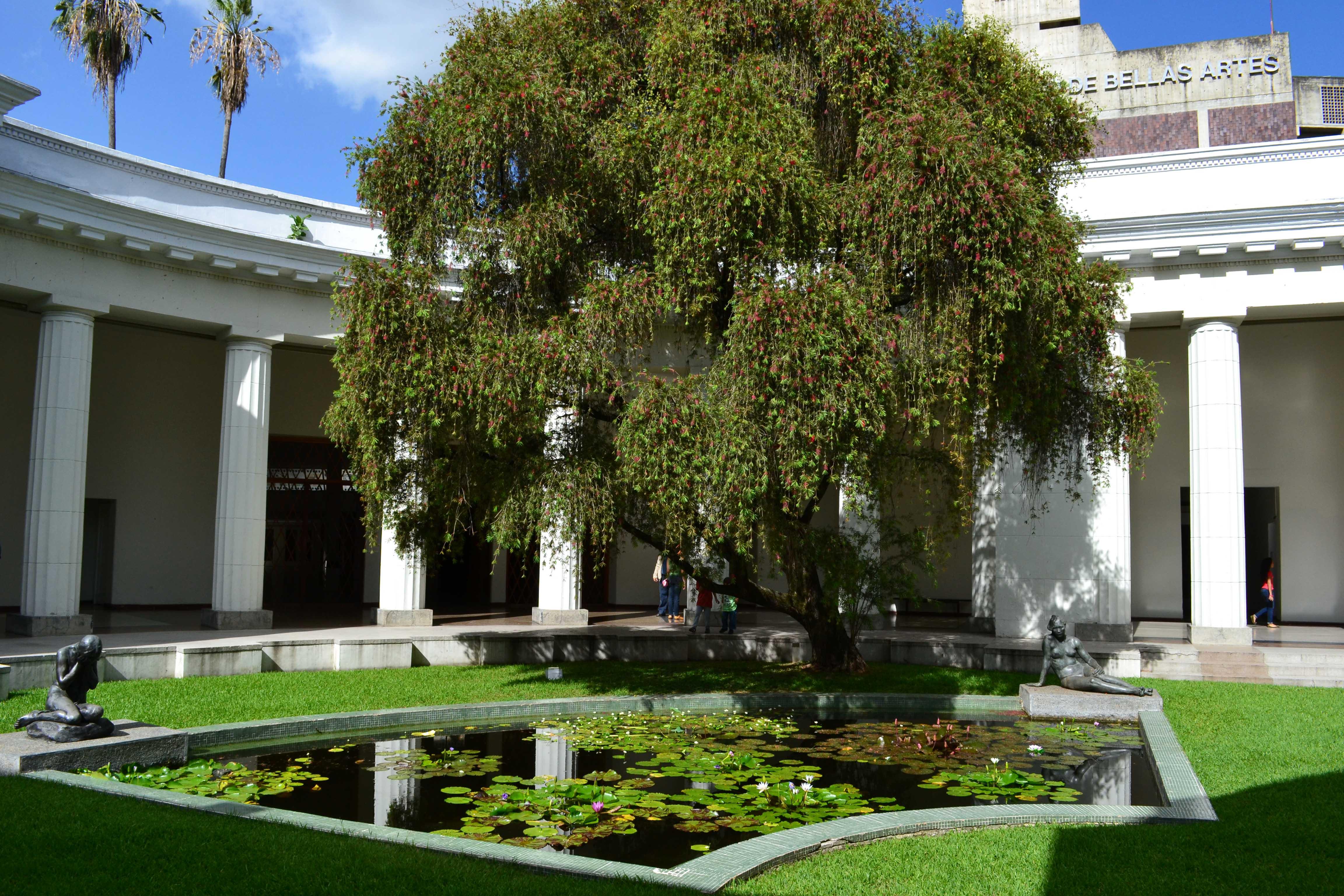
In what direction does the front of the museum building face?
toward the camera

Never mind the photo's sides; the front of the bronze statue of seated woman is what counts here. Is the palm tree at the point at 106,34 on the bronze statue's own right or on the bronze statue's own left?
on the bronze statue's own left

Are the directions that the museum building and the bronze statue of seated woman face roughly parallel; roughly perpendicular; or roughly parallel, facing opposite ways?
roughly perpendicular

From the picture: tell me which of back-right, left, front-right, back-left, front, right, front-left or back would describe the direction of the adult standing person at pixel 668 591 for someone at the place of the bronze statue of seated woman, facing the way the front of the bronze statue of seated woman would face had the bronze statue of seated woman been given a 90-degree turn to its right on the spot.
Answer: back

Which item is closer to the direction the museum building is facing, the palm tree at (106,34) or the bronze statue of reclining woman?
the bronze statue of reclining woman

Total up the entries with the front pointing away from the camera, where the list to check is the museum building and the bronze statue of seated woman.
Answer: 0

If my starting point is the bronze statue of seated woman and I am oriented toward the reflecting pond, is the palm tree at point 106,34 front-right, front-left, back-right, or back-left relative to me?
back-left
